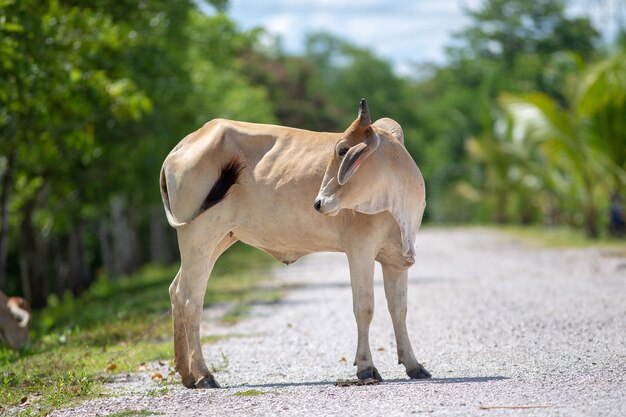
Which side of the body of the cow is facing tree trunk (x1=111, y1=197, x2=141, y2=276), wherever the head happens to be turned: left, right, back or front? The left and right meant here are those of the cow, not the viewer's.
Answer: left

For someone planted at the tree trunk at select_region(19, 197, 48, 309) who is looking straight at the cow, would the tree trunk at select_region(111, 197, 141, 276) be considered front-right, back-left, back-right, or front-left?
back-left

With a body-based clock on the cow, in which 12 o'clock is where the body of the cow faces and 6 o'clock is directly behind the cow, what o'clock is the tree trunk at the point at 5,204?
The tree trunk is roughly at 8 o'clock from the cow.

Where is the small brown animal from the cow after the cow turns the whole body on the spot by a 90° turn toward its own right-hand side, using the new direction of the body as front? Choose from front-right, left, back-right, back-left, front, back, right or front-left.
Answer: back-right

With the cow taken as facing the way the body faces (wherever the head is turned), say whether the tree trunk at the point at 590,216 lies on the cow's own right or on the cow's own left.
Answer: on the cow's own left

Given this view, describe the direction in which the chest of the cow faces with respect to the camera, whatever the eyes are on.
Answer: to the viewer's right

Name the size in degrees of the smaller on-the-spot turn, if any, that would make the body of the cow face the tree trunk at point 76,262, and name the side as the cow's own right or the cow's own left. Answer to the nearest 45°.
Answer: approximately 90° to the cow's own left

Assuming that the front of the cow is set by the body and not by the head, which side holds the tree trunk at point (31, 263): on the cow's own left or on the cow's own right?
on the cow's own left
